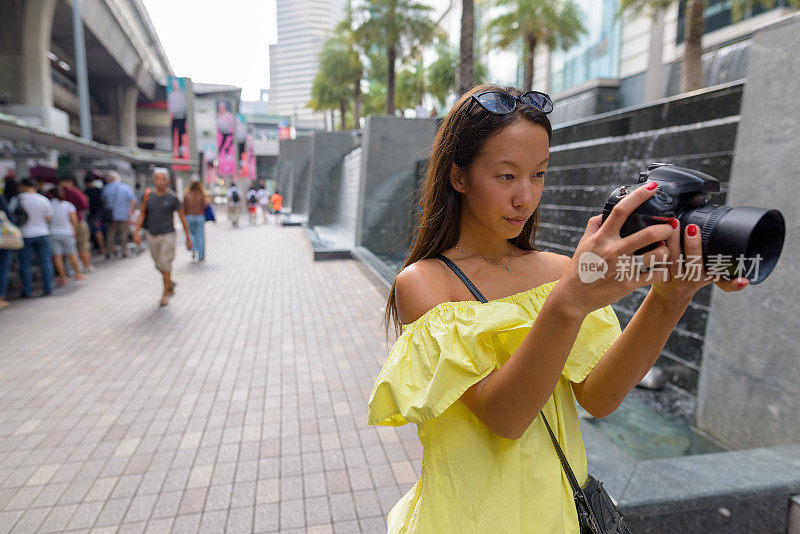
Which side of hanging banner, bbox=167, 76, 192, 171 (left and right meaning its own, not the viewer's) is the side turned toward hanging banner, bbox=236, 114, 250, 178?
back

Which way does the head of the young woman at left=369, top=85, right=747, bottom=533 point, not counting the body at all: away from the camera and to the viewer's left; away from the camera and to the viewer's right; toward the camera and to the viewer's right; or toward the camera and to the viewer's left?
toward the camera and to the viewer's right

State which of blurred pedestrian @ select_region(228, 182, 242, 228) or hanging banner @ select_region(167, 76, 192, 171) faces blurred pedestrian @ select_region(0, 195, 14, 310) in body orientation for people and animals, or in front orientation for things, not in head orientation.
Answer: the hanging banner

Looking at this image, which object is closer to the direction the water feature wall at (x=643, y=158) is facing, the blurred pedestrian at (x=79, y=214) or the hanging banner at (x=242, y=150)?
the blurred pedestrian

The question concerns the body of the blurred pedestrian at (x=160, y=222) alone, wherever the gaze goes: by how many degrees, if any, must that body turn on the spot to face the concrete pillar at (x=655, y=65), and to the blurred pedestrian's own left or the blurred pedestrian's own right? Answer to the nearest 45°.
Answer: approximately 135° to the blurred pedestrian's own left

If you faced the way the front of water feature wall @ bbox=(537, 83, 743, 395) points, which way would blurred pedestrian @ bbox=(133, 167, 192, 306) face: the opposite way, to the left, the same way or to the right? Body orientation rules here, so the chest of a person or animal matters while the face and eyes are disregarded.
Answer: to the left

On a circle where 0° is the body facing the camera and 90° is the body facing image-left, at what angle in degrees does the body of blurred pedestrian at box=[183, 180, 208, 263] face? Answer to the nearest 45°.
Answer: approximately 180°
